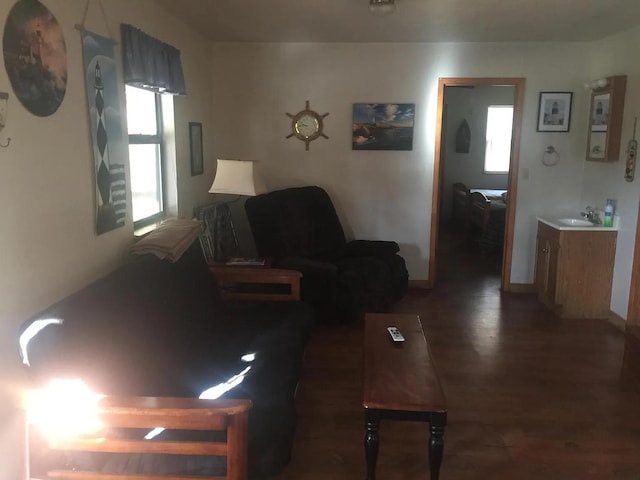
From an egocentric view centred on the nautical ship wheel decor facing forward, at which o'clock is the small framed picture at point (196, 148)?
The small framed picture is roughly at 2 o'clock from the nautical ship wheel decor.

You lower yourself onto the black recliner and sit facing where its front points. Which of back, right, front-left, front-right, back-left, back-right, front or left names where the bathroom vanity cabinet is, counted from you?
front-left

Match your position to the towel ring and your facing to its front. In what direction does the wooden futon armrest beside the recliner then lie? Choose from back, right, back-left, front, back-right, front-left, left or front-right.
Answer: front-right

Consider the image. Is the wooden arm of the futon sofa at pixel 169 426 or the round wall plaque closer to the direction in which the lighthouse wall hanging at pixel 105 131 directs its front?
the wooden arm of the futon sofa

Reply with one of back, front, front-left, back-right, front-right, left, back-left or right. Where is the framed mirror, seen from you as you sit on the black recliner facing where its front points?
front-left

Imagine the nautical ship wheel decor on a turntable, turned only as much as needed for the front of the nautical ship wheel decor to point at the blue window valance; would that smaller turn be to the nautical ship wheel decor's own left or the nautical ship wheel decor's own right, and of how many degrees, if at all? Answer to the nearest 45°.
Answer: approximately 45° to the nautical ship wheel decor's own right

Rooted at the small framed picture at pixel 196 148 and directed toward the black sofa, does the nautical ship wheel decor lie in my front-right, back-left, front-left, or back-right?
back-left

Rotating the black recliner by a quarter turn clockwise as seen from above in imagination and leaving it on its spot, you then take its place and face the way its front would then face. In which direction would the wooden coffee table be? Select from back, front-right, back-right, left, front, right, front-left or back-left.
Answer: front-left

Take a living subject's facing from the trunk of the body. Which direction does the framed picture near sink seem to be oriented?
toward the camera

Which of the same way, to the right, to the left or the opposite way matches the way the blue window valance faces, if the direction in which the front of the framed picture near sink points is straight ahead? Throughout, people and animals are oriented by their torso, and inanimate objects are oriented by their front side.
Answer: to the left

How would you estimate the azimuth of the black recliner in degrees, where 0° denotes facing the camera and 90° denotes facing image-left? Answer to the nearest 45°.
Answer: approximately 315°

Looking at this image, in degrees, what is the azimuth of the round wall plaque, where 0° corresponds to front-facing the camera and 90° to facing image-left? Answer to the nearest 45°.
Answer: approximately 315°

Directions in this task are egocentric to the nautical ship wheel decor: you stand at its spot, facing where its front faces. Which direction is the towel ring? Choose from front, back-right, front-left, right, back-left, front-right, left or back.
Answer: left

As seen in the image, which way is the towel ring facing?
toward the camera

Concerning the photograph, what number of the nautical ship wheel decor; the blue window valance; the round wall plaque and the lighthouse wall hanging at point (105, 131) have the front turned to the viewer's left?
0
